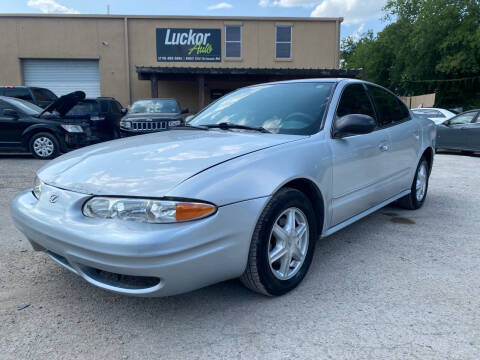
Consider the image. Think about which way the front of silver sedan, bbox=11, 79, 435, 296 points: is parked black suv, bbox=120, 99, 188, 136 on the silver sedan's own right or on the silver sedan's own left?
on the silver sedan's own right

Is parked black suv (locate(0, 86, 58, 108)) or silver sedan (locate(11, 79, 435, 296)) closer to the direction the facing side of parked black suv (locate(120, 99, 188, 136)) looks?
the silver sedan

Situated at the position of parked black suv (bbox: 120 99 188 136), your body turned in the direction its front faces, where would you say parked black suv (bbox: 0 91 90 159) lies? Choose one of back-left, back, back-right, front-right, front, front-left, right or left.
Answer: right

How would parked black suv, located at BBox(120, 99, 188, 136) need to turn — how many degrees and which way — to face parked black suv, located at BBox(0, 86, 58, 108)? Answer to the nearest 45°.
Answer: approximately 135° to its right

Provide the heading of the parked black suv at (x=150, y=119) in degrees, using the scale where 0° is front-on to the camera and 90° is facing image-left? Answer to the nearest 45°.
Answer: approximately 0°

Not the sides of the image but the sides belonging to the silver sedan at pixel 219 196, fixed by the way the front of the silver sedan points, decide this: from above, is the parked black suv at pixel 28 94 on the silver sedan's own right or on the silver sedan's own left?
on the silver sedan's own right

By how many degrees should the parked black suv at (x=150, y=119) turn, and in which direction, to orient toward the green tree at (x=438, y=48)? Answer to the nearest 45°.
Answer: approximately 135° to its left

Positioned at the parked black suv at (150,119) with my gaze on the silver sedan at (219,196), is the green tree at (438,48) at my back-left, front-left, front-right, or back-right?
back-left

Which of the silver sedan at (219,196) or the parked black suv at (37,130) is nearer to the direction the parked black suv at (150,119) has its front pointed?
the silver sedan

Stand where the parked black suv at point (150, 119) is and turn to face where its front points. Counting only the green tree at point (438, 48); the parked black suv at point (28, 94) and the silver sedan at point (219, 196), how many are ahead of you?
1

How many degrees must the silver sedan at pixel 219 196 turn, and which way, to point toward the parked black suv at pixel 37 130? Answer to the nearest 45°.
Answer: approximately 90° to its right

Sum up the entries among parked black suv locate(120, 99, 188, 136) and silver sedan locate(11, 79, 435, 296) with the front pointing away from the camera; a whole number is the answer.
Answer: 0

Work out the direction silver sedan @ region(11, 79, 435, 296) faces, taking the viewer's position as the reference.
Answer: facing the viewer and to the left of the viewer

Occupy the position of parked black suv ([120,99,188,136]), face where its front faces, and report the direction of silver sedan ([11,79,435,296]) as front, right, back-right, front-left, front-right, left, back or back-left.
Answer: front
